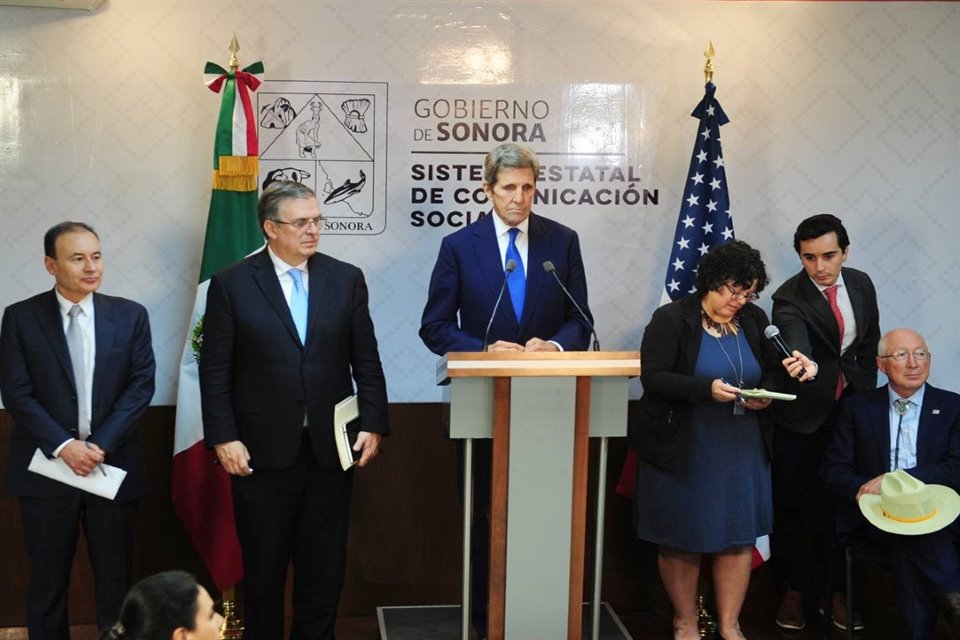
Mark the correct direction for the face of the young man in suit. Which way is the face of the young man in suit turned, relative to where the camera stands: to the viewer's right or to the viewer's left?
to the viewer's left

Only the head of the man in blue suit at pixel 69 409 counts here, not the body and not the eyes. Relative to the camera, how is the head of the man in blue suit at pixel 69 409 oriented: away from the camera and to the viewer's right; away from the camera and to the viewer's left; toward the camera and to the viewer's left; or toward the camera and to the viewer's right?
toward the camera and to the viewer's right

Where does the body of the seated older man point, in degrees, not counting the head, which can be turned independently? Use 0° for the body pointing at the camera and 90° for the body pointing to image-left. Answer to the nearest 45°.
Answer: approximately 0°

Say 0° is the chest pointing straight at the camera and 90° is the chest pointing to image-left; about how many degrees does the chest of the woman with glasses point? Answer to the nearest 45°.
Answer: approximately 315°

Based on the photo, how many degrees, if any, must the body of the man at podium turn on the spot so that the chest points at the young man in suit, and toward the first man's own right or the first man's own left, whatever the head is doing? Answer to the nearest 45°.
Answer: approximately 90° to the first man's own left
